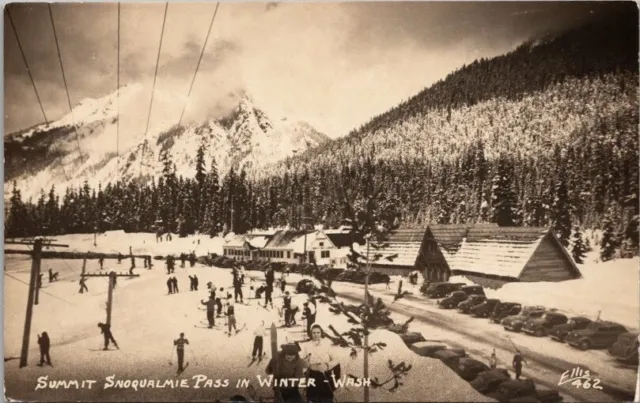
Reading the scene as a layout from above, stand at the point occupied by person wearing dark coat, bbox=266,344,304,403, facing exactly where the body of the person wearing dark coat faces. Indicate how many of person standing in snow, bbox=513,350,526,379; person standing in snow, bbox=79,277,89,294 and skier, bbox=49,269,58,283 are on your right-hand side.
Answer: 2

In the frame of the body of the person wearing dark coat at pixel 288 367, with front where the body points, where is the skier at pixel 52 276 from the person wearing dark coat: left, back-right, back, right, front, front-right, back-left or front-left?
right

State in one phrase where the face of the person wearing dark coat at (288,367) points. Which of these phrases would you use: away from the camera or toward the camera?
toward the camera

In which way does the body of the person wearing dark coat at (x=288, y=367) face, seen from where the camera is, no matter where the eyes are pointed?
toward the camera

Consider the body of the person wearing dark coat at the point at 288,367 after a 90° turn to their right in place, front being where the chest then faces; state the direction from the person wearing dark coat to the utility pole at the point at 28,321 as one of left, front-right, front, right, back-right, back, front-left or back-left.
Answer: front

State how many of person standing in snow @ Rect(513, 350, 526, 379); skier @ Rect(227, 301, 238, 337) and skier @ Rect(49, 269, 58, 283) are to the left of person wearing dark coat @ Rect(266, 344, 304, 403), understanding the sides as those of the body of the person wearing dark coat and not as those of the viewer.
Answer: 1

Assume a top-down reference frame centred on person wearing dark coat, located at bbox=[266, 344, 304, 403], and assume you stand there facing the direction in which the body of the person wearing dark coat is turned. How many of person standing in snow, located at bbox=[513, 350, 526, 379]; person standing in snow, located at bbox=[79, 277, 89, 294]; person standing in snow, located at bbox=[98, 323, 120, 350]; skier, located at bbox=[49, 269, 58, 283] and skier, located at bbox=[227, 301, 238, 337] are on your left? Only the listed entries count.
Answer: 1
